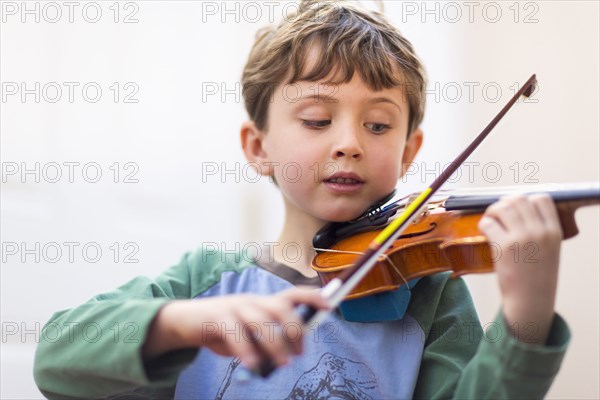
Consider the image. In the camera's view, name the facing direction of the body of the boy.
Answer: toward the camera

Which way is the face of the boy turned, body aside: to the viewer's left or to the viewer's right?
to the viewer's right
